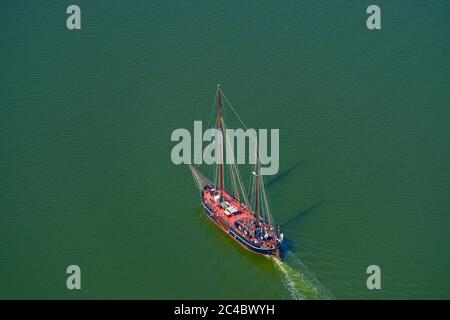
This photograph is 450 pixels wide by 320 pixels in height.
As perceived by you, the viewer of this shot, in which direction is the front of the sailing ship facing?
facing away from the viewer and to the left of the viewer
